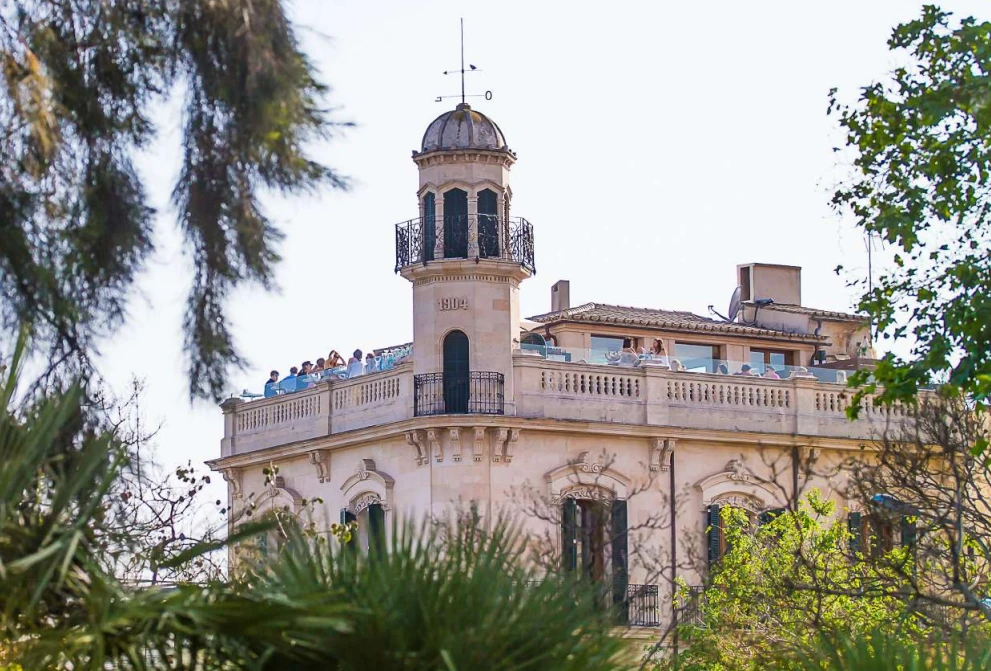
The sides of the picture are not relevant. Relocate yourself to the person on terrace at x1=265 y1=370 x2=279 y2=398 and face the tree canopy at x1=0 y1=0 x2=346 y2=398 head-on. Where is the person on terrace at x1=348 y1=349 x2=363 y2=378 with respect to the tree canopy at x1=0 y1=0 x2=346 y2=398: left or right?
left
